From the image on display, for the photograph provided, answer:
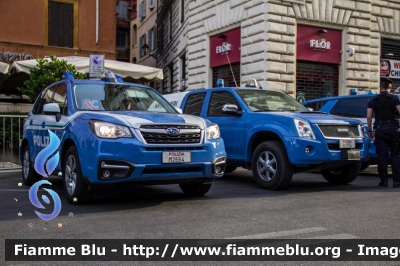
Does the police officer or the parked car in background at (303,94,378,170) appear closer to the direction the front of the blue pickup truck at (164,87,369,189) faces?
the police officer

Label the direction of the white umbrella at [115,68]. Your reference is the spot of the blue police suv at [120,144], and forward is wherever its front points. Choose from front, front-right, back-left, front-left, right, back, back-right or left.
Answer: back-left

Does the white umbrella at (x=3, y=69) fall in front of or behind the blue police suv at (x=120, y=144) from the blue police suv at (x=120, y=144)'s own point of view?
behind

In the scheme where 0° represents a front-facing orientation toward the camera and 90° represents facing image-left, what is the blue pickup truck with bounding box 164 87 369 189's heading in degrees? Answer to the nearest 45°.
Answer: approximately 315°

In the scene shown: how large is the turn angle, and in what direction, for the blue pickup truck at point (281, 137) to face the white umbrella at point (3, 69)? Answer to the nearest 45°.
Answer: approximately 180°

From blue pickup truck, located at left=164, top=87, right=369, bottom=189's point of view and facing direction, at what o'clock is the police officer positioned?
The police officer is roughly at 10 o'clock from the blue pickup truck.

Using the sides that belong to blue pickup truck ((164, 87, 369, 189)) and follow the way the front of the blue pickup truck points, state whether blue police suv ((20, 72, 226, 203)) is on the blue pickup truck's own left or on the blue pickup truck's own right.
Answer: on the blue pickup truck's own right
